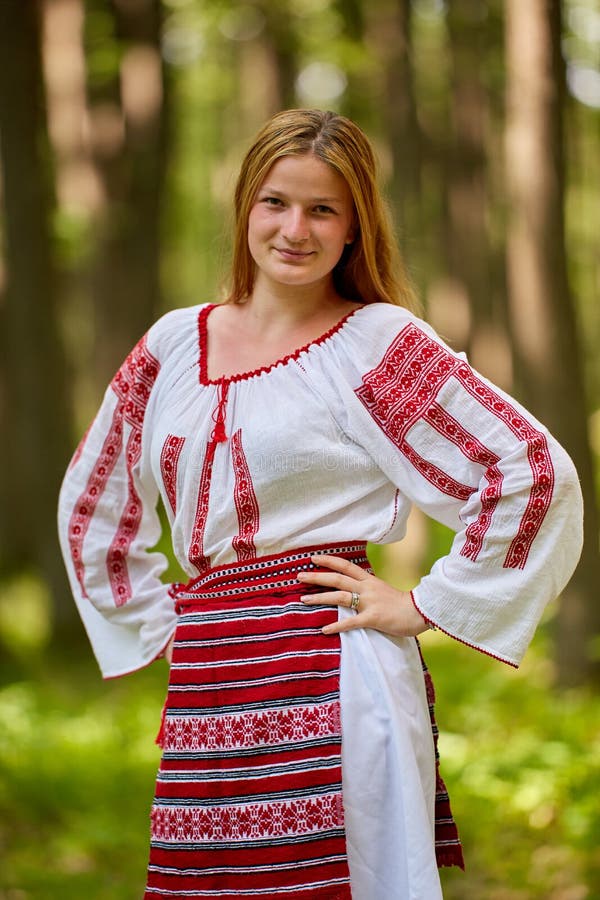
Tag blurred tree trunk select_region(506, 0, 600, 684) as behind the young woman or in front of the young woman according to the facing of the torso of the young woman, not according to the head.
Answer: behind

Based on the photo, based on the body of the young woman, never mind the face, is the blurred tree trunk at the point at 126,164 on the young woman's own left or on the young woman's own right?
on the young woman's own right

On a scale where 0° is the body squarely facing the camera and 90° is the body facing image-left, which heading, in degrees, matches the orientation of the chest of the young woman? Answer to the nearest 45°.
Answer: approximately 45°

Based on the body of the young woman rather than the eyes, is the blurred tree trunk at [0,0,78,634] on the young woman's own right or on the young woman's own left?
on the young woman's own right

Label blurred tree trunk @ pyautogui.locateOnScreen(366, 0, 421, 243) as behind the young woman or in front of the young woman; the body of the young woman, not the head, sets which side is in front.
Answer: behind

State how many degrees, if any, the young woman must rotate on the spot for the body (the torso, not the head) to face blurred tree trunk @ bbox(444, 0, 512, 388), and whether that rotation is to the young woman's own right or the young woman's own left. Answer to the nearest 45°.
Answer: approximately 135° to the young woman's own right
